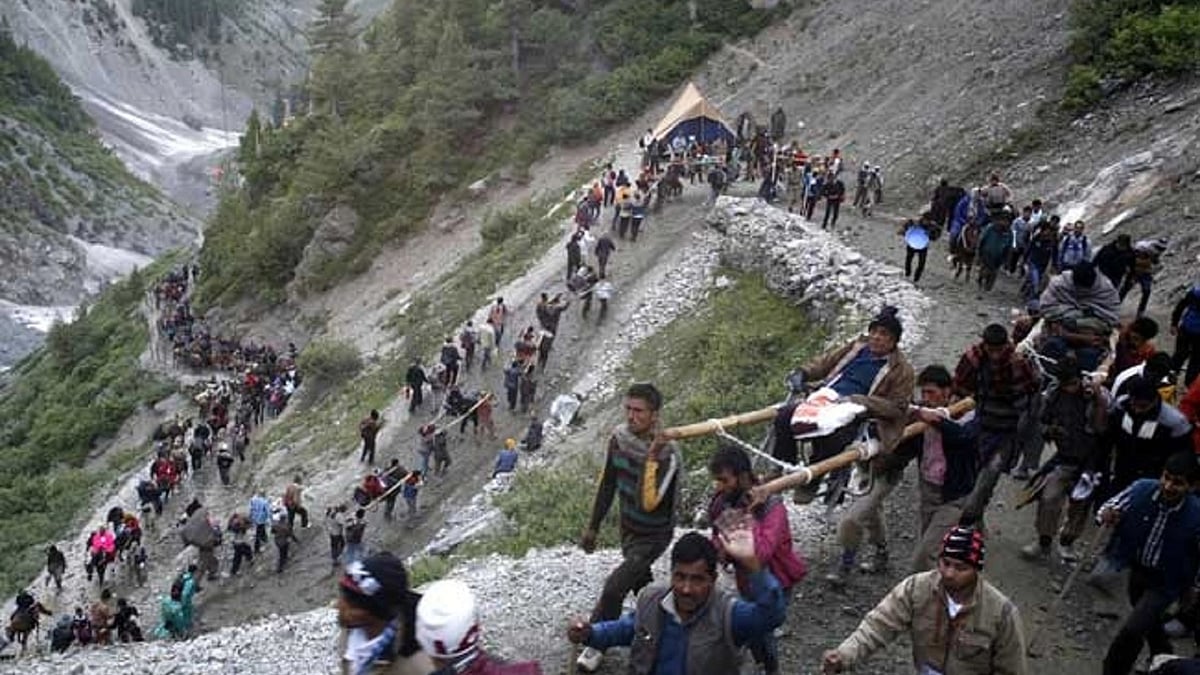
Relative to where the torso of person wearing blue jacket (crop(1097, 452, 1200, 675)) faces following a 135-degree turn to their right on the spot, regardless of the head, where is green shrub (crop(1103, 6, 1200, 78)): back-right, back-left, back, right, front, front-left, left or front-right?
front

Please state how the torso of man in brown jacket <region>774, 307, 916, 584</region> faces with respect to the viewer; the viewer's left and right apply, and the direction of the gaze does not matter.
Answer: facing the viewer and to the left of the viewer

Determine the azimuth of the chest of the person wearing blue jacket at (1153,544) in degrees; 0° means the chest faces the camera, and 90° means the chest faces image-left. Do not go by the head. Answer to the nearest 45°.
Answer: approximately 45°

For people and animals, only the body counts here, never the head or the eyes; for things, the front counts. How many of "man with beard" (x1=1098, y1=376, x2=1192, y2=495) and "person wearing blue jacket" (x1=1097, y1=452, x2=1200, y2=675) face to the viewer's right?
0

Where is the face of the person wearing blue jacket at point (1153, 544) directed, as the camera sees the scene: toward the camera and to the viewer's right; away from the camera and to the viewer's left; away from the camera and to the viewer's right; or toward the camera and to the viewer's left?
toward the camera and to the viewer's left

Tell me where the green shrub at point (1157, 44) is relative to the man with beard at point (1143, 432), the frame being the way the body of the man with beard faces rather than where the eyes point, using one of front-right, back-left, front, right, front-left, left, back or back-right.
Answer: back-right

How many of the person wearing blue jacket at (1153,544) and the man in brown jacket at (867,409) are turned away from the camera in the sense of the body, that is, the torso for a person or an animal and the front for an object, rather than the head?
0

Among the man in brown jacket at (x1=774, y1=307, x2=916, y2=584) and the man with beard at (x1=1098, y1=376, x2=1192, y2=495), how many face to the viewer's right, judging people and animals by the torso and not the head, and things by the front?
0

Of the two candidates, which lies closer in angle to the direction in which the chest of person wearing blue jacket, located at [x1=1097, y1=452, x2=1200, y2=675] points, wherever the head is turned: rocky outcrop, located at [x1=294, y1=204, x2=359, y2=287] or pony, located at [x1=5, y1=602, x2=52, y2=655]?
the pony

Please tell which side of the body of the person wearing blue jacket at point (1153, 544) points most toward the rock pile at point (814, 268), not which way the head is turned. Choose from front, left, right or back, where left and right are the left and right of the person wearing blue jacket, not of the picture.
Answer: right

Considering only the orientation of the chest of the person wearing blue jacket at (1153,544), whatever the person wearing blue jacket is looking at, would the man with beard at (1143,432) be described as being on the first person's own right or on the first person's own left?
on the first person's own right

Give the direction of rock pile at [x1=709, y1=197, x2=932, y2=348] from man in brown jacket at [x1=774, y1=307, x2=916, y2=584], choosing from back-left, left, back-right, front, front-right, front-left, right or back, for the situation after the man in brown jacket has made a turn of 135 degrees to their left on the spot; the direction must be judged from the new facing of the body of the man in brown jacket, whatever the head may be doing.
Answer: left

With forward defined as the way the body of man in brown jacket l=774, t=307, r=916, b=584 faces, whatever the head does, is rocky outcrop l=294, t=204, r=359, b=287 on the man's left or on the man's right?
on the man's right
